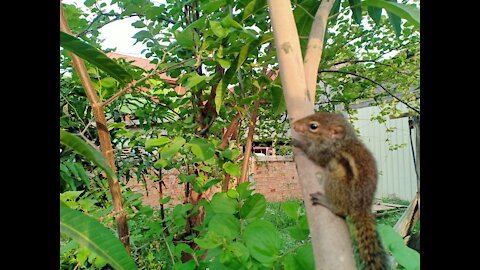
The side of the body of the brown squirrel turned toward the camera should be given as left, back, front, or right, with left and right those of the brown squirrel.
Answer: left
